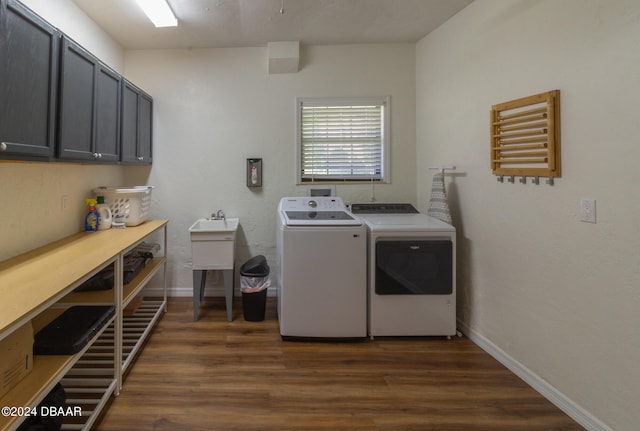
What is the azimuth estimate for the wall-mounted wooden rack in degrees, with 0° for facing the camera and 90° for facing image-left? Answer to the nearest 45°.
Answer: approximately 45°

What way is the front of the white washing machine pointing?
toward the camera

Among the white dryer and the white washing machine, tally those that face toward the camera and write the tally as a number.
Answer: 2

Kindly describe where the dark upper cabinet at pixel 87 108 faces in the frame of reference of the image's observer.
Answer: facing the viewer and to the right of the viewer

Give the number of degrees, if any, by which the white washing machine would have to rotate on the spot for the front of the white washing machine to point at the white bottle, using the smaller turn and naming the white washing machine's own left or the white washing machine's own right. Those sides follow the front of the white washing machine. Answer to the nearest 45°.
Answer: approximately 90° to the white washing machine's own right

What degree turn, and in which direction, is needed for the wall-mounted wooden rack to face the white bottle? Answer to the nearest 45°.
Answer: approximately 45° to its right

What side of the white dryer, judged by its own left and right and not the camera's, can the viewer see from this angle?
front

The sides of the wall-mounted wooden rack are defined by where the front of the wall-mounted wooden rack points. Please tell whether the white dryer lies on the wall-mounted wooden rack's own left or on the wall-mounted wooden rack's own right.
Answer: on the wall-mounted wooden rack's own right
